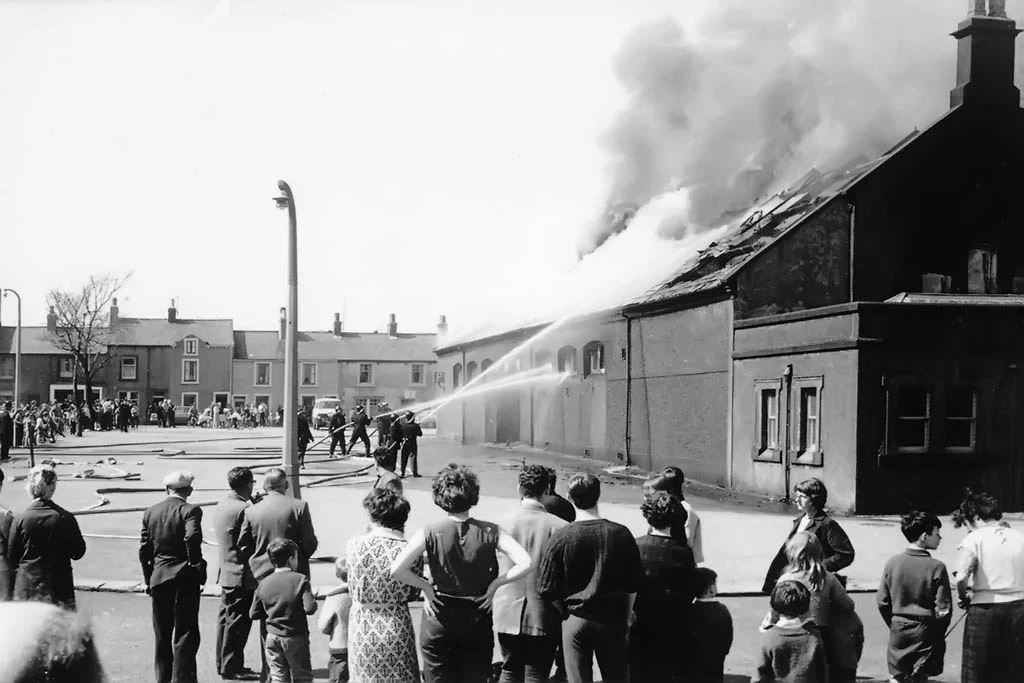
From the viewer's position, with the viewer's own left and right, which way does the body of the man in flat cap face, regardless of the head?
facing away from the viewer

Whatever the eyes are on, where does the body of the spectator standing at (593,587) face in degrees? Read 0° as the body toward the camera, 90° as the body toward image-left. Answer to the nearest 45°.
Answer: approximately 180°

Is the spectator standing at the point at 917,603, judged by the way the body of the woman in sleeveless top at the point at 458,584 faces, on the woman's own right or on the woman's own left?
on the woman's own right

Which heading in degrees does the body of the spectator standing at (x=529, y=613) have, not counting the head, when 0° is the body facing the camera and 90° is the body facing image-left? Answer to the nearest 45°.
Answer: approximately 180°

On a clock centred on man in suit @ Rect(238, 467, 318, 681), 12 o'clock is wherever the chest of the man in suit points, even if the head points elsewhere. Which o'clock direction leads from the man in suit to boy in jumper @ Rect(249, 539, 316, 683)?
The boy in jumper is roughly at 6 o'clock from the man in suit.

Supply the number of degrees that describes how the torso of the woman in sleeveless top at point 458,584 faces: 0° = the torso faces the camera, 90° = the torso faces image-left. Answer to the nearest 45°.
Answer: approximately 180°

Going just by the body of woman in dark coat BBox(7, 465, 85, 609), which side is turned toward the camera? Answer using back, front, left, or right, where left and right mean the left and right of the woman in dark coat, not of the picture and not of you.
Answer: back

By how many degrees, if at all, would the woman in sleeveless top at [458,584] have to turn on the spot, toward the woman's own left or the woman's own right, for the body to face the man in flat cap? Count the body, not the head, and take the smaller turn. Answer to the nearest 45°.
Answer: approximately 45° to the woman's own left

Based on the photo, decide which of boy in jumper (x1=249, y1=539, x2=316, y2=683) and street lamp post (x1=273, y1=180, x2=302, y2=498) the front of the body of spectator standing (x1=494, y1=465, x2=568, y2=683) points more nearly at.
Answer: the street lamp post

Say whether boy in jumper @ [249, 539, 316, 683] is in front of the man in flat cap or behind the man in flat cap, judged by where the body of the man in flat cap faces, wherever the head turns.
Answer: behind

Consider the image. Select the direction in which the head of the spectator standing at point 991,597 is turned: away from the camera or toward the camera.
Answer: away from the camera
